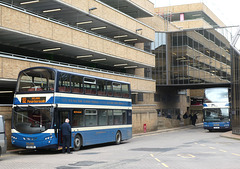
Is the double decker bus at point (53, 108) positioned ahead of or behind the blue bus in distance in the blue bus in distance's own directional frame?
ahead

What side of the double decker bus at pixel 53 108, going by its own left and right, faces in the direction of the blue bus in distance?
back

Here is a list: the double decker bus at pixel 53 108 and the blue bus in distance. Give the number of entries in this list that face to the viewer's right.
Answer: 0

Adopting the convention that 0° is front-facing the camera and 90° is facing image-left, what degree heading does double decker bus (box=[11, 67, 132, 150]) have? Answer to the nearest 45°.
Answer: approximately 45°

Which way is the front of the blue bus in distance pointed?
toward the camera

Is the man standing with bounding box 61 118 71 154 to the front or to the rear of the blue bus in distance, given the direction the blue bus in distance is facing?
to the front
